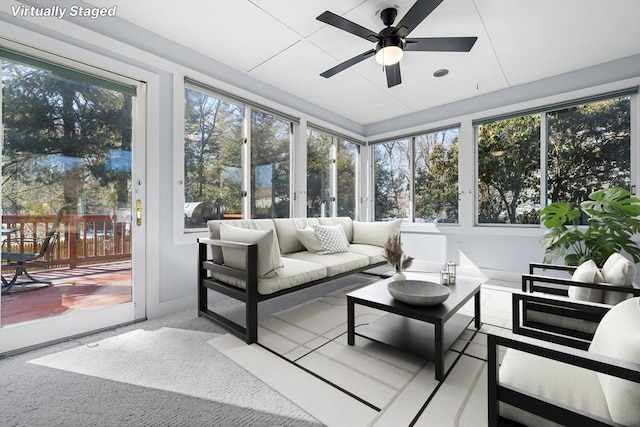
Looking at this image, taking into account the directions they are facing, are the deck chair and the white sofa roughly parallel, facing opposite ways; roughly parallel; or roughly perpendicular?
roughly perpendicular

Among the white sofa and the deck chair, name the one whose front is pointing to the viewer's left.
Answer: the deck chair

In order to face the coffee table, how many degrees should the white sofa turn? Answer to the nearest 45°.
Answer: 0° — it already faces it

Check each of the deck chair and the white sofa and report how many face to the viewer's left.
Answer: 1

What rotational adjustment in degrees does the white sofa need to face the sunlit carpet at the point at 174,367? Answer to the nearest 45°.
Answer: approximately 90° to its right

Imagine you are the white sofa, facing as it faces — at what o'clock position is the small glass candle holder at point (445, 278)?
The small glass candle holder is roughly at 11 o'clock from the white sofa.

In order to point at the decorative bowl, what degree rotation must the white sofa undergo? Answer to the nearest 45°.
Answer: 0° — it already faces it

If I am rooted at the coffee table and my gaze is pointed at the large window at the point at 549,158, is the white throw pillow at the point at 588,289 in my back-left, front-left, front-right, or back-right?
front-right

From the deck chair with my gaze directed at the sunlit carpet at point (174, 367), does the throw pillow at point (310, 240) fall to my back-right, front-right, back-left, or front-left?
front-left

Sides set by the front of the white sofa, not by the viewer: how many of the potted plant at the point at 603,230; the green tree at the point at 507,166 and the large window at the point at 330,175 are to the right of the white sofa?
0

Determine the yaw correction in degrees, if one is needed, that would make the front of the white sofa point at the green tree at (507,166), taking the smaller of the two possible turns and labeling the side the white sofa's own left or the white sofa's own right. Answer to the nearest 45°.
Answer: approximately 45° to the white sofa's own left

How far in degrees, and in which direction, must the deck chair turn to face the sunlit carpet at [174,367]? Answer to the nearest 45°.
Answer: approximately 135° to its left

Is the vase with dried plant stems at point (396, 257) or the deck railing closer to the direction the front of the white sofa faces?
the vase with dried plant stems

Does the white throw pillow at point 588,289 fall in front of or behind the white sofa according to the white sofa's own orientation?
in front

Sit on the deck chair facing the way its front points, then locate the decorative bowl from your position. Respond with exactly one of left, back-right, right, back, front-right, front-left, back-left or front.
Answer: back-left

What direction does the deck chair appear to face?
to the viewer's left

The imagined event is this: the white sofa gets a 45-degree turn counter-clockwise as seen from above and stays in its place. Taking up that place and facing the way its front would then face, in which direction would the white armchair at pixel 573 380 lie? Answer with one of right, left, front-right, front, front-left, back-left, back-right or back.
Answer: front-right

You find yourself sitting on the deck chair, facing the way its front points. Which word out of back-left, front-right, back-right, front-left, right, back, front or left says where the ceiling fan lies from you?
back-left

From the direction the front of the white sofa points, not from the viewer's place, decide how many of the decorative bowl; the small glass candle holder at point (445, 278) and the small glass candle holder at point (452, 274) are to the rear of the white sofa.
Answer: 0
